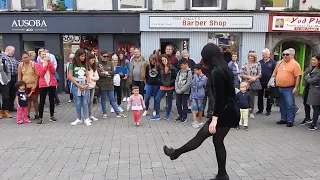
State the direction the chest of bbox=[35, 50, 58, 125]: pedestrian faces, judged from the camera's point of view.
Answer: toward the camera

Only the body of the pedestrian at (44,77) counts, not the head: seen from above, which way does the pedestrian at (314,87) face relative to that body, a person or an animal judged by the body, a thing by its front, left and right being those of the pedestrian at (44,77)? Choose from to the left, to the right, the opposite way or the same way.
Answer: to the right

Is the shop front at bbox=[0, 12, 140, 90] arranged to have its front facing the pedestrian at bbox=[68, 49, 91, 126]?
yes

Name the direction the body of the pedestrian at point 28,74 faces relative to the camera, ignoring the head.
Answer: toward the camera

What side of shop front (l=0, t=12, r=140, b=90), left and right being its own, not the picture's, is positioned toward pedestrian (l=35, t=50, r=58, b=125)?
front

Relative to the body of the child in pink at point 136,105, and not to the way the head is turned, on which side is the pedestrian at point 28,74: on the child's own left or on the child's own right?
on the child's own right

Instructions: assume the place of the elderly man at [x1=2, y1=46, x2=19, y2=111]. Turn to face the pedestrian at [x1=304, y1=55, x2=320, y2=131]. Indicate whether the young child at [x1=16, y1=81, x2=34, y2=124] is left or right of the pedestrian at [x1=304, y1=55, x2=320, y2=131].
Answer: right

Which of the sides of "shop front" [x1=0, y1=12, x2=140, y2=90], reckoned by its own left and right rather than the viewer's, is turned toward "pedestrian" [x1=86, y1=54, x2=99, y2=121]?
front

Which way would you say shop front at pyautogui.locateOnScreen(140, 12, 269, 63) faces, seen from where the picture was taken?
facing the viewer

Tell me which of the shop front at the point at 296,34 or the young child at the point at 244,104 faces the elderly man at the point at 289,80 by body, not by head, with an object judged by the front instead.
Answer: the shop front

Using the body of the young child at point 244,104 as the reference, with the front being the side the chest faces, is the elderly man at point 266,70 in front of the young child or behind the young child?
behind

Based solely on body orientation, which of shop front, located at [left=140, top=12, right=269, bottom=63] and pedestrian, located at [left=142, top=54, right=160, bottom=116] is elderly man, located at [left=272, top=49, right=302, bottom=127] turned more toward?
the pedestrian

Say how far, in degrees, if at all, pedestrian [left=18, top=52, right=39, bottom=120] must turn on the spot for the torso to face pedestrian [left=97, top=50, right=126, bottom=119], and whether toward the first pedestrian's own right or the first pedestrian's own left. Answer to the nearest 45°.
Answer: approximately 90° to the first pedestrian's own left

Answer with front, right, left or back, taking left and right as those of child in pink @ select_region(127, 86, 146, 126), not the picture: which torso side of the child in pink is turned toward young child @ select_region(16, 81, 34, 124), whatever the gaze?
right
